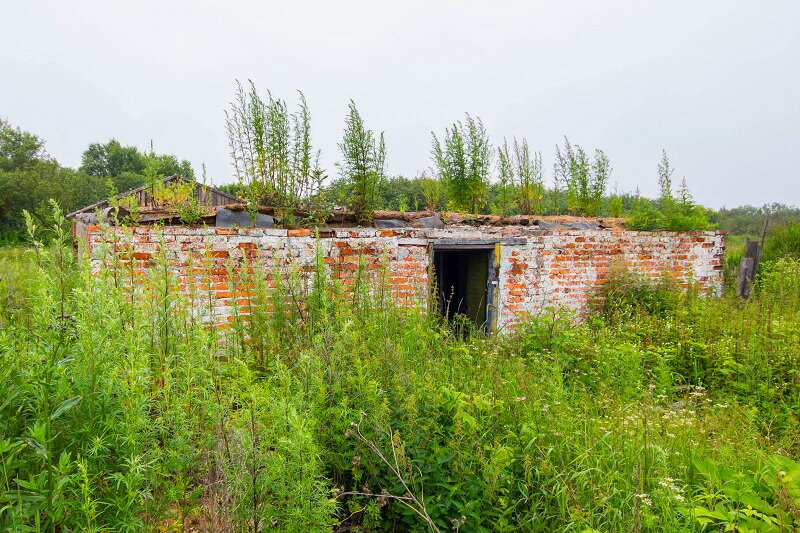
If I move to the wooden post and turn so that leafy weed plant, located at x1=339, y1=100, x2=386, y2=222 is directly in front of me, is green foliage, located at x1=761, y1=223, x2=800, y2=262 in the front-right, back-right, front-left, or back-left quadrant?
back-right

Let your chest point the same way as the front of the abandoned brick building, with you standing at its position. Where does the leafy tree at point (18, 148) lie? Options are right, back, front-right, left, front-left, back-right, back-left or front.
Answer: back-right

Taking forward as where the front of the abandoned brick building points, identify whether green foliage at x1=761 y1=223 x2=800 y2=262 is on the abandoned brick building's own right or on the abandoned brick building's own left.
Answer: on the abandoned brick building's own left

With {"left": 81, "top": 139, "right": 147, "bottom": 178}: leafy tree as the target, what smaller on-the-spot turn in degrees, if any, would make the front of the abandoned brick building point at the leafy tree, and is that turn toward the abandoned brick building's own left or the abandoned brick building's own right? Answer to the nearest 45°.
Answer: approximately 135° to the abandoned brick building's own right

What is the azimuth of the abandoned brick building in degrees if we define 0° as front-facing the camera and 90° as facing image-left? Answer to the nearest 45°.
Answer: approximately 0°
